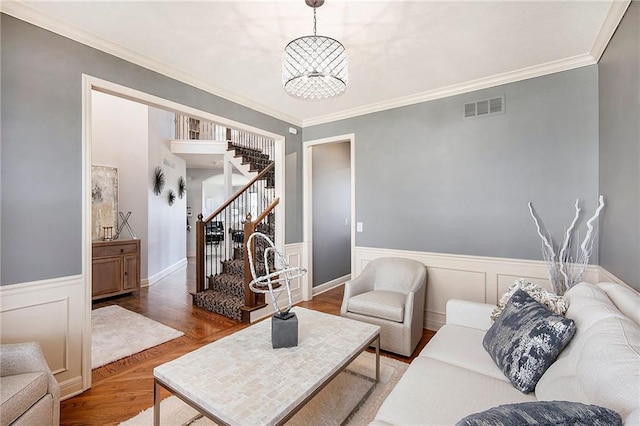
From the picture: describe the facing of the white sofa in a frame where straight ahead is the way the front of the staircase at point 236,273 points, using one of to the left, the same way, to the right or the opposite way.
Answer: to the right

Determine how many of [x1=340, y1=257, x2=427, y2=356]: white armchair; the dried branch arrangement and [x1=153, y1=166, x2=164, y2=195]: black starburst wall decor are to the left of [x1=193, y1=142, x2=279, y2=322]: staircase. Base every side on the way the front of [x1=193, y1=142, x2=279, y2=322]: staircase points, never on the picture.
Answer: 2

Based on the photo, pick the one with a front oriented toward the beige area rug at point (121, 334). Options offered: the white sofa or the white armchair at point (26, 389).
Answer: the white sofa

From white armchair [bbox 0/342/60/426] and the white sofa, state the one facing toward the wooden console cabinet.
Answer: the white sofa

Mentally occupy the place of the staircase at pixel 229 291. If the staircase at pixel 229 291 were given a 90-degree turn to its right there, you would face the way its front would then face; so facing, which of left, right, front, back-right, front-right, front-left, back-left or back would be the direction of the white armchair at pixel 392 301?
back

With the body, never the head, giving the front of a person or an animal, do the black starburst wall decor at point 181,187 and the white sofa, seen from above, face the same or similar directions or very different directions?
very different directions

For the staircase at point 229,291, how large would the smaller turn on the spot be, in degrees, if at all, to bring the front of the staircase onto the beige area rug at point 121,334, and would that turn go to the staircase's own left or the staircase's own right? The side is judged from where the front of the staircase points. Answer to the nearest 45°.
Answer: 0° — it already faces it

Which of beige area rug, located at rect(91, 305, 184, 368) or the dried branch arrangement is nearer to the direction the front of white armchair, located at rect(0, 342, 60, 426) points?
the dried branch arrangement

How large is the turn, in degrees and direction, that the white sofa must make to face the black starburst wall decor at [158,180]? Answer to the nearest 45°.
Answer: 0° — it already faces it

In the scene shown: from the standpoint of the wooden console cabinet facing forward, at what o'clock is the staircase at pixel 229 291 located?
The staircase is roughly at 12 o'clock from the wooden console cabinet.

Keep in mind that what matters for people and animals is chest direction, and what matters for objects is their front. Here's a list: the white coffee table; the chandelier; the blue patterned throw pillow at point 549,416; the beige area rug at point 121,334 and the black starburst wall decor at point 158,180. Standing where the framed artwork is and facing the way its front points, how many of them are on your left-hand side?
1

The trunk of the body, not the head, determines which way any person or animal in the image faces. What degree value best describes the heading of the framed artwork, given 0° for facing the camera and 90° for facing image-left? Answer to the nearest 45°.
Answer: approximately 315°

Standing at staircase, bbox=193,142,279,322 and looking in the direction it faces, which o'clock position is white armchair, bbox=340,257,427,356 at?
The white armchair is roughly at 9 o'clock from the staircase.

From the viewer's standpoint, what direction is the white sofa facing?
to the viewer's left
